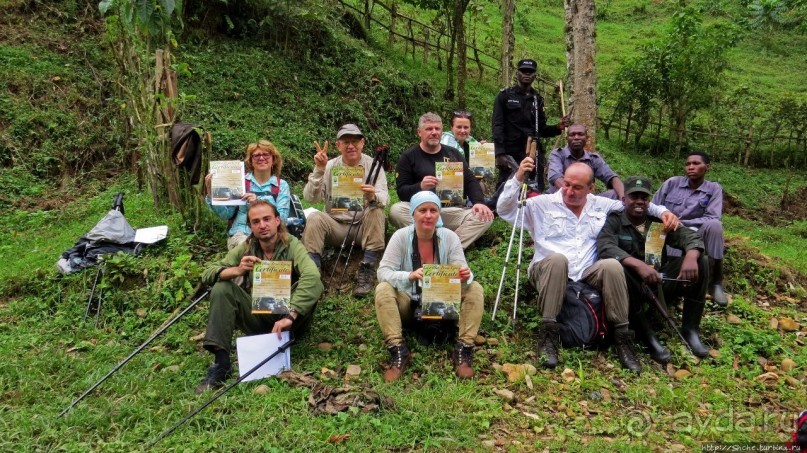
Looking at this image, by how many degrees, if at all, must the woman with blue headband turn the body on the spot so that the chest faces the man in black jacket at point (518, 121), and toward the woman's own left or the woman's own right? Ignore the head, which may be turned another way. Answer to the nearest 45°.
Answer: approximately 135° to the woman's own left

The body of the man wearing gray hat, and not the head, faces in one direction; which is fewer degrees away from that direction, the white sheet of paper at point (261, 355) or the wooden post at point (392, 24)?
the white sheet of paper

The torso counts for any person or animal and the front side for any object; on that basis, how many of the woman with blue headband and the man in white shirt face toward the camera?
2

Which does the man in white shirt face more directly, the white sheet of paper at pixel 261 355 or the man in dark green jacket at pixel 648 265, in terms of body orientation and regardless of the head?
the white sheet of paper

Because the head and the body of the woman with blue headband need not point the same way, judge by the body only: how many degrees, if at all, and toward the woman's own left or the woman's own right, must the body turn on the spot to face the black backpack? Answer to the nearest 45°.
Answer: approximately 90° to the woman's own left

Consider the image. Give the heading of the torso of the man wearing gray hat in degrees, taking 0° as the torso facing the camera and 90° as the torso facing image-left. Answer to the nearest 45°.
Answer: approximately 0°

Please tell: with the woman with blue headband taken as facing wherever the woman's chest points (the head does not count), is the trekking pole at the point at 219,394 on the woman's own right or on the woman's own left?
on the woman's own right

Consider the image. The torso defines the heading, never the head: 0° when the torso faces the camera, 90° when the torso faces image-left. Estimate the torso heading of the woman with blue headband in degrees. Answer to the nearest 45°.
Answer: approximately 0°

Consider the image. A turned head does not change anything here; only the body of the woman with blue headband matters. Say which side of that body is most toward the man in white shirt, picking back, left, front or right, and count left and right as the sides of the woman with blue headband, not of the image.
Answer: left

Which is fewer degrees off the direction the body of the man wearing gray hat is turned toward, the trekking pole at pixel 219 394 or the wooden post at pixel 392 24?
the trekking pole

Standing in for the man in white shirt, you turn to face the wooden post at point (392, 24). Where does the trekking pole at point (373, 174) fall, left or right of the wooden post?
left

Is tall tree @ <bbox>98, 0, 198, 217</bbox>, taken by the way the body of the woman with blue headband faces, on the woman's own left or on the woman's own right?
on the woman's own right
